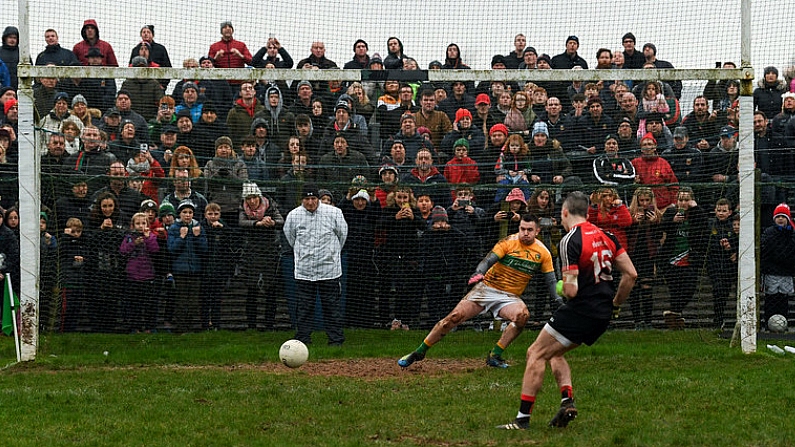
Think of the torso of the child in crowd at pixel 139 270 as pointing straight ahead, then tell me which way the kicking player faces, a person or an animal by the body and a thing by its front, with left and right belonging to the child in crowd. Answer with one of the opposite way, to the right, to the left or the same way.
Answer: the opposite way

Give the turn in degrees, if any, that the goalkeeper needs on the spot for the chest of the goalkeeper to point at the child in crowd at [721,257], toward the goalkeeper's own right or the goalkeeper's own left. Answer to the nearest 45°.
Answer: approximately 135° to the goalkeeper's own left

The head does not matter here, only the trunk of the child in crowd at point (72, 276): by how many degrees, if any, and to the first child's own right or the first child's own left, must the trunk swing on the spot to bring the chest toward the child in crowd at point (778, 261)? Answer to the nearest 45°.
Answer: approximately 90° to the first child's own left

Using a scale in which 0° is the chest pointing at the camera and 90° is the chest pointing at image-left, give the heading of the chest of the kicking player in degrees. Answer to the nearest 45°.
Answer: approximately 135°

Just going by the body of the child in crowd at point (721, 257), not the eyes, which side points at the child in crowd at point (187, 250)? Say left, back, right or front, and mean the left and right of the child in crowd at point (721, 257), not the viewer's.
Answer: right

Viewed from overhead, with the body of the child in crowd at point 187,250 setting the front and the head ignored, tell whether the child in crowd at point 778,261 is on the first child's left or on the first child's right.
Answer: on the first child's left
